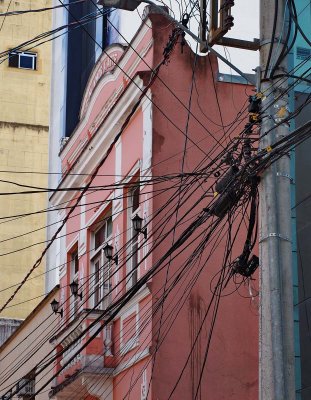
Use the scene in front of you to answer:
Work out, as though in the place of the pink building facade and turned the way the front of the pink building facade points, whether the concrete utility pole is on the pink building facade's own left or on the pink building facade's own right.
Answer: on the pink building facade's own left

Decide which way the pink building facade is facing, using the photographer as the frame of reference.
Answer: facing the viewer and to the left of the viewer
